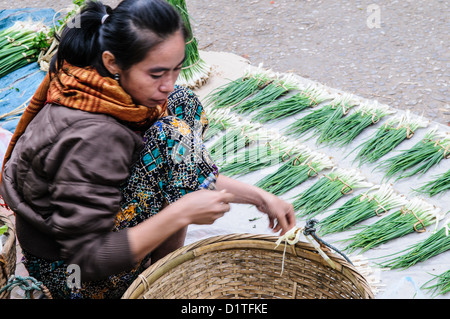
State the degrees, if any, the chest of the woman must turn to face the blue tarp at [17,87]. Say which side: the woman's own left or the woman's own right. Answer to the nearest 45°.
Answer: approximately 90° to the woman's own left

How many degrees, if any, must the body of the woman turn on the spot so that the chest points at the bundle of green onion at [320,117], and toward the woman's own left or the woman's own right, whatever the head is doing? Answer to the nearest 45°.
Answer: approximately 45° to the woman's own left

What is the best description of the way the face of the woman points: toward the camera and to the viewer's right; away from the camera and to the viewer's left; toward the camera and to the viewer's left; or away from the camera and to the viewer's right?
toward the camera and to the viewer's right

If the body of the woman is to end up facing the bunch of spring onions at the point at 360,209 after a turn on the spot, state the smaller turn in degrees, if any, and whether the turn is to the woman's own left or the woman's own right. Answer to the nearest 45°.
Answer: approximately 45° to the woman's own left

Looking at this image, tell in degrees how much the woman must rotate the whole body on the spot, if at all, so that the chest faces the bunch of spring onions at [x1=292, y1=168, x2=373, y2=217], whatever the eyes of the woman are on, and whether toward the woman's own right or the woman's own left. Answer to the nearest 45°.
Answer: approximately 45° to the woman's own left

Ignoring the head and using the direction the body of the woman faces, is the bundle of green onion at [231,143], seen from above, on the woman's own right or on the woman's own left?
on the woman's own left

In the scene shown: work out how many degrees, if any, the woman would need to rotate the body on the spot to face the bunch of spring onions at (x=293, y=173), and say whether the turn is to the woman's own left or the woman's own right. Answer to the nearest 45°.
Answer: approximately 45° to the woman's own left

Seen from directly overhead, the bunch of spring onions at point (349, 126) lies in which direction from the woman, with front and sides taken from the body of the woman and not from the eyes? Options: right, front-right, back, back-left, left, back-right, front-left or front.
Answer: front-left

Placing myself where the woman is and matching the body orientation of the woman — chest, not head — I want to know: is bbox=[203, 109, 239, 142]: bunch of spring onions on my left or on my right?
on my left

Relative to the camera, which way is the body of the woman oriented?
to the viewer's right

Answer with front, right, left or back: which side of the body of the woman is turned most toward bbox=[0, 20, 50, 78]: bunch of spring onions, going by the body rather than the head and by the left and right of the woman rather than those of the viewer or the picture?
left

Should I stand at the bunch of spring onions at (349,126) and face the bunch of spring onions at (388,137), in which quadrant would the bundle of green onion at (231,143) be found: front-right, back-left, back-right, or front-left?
back-right
